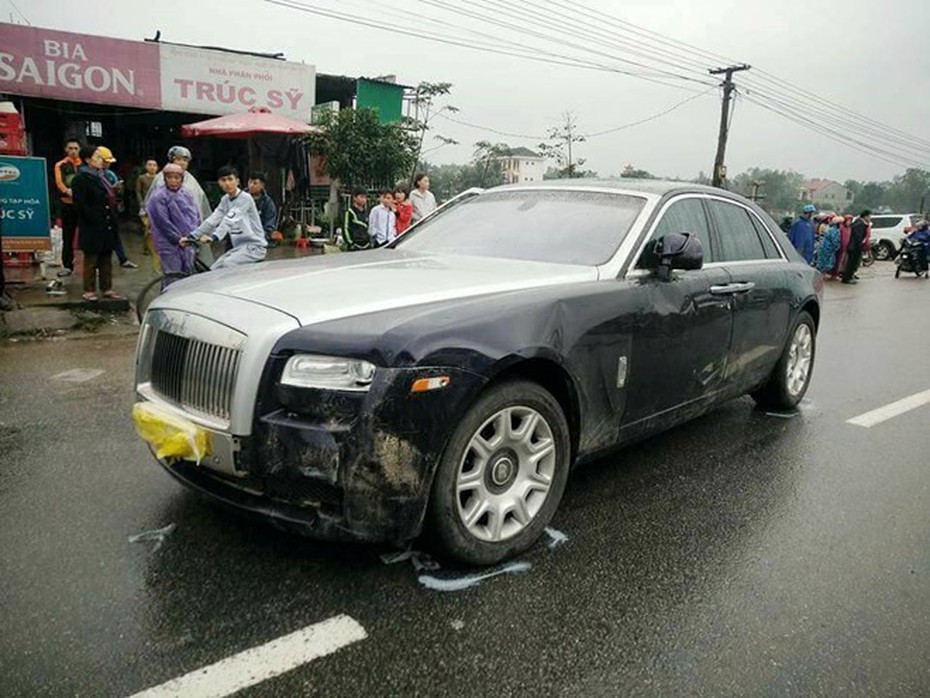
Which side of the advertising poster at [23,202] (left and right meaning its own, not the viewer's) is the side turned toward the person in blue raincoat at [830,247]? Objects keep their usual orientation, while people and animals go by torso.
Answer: left

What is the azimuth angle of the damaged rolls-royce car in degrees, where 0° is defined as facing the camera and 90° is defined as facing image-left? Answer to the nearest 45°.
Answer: approximately 45°

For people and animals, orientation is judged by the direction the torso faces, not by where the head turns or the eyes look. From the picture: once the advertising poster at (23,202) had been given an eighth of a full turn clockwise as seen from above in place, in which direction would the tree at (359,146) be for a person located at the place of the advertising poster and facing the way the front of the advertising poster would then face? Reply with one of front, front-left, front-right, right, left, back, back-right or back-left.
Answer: back

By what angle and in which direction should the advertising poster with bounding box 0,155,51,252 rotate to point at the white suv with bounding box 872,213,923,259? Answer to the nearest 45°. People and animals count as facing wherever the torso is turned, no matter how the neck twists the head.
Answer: approximately 90° to its left

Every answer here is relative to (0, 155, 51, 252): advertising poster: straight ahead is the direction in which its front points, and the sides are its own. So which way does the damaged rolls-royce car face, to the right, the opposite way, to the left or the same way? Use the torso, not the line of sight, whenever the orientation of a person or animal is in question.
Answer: to the right

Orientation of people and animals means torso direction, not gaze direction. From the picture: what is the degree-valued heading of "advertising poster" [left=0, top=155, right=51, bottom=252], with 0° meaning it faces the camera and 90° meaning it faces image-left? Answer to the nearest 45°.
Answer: approximately 0°

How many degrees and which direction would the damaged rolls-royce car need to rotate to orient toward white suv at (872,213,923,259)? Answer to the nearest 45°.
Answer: approximately 180°

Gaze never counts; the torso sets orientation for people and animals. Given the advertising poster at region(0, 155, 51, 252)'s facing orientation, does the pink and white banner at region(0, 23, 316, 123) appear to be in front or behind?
behind

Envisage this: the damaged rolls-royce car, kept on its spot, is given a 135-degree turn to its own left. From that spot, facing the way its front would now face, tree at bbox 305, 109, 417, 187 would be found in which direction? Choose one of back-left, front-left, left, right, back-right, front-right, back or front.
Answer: left
